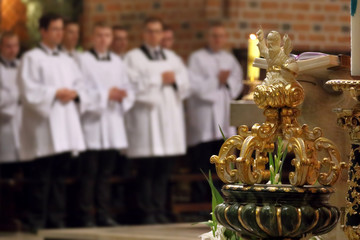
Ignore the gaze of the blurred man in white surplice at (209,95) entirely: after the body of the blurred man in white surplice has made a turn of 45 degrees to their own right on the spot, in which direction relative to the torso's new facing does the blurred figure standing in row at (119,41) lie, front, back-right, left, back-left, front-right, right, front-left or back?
right

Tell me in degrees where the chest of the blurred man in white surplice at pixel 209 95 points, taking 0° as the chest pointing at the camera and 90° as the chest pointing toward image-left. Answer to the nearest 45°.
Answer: approximately 315°

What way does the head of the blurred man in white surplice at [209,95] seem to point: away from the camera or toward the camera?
toward the camera

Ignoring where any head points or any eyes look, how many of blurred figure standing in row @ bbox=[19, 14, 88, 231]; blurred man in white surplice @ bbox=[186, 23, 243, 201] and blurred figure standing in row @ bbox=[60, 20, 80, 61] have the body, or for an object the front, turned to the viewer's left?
0

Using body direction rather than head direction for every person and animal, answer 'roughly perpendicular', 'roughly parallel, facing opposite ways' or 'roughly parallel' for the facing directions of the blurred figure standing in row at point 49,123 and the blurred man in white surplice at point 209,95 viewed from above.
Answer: roughly parallel

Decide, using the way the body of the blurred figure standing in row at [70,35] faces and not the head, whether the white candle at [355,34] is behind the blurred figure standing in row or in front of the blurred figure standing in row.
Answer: in front

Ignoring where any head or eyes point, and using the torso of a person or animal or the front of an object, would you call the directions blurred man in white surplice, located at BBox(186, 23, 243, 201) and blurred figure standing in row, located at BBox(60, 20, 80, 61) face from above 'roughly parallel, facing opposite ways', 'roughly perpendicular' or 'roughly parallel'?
roughly parallel

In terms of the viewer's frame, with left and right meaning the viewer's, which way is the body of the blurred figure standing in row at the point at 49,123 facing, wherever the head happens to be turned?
facing the viewer and to the right of the viewer

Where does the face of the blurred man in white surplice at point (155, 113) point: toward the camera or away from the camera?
toward the camera

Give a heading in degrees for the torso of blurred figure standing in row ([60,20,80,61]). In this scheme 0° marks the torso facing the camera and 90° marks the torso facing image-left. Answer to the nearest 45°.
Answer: approximately 315°

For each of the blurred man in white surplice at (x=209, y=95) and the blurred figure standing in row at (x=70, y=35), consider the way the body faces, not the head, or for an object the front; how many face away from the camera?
0

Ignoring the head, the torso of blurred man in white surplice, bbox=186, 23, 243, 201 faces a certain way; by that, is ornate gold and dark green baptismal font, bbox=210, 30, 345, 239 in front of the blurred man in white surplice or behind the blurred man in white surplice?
in front
